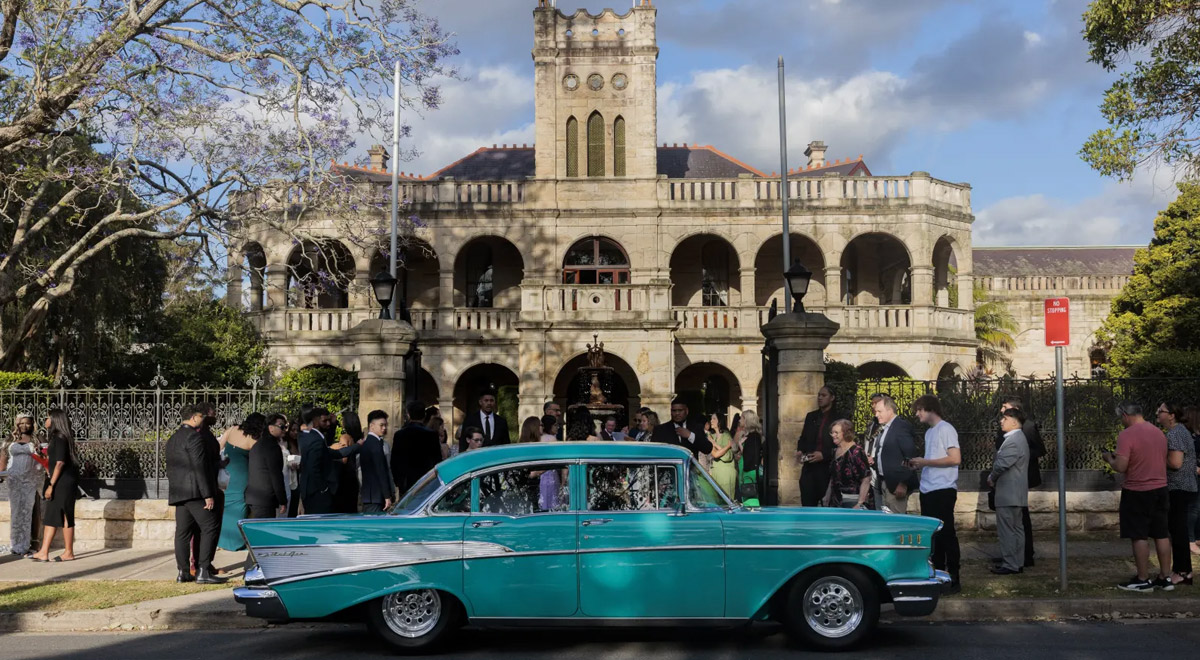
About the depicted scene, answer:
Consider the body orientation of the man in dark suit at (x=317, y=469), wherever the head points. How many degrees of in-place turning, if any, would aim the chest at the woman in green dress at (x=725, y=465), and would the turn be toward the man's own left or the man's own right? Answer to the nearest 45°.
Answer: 0° — they already face them

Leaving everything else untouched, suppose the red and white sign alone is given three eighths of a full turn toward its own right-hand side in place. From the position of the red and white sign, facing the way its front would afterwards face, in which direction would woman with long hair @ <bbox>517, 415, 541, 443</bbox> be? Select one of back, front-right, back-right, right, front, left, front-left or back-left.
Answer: front-left

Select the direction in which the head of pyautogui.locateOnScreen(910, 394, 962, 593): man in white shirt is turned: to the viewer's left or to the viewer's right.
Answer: to the viewer's left

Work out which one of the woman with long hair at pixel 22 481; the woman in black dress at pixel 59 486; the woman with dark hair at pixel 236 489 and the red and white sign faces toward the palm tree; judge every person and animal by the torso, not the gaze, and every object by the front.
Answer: the woman with dark hair at pixel 236 489

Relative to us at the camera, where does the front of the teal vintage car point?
facing to the right of the viewer

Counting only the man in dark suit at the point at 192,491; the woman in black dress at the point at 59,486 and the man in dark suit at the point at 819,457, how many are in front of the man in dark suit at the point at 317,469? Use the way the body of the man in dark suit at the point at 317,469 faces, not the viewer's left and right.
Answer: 1

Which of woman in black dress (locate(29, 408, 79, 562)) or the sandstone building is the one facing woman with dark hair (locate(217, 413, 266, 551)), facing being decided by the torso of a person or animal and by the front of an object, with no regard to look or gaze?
the sandstone building

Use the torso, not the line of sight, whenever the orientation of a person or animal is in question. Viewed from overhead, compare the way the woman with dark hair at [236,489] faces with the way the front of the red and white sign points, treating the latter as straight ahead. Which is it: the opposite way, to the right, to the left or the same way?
the opposite way

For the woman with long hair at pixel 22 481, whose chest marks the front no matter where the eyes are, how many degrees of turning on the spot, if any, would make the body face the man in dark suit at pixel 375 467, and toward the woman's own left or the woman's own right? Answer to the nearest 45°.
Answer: approximately 45° to the woman's own left

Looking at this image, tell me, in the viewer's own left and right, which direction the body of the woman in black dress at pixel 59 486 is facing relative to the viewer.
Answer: facing to the left of the viewer

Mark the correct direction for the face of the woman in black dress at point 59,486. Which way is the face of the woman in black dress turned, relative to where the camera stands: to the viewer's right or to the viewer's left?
to the viewer's left

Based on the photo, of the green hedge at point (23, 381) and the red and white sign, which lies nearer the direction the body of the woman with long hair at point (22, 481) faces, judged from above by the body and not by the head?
the red and white sign

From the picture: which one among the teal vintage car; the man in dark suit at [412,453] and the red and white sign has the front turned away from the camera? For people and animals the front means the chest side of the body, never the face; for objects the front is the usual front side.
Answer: the man in dark suit

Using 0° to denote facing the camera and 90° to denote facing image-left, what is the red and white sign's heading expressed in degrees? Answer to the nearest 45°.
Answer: approximately 0°

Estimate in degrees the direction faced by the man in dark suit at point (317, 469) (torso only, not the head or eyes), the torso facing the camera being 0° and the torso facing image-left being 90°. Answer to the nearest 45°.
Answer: approximately 270°
